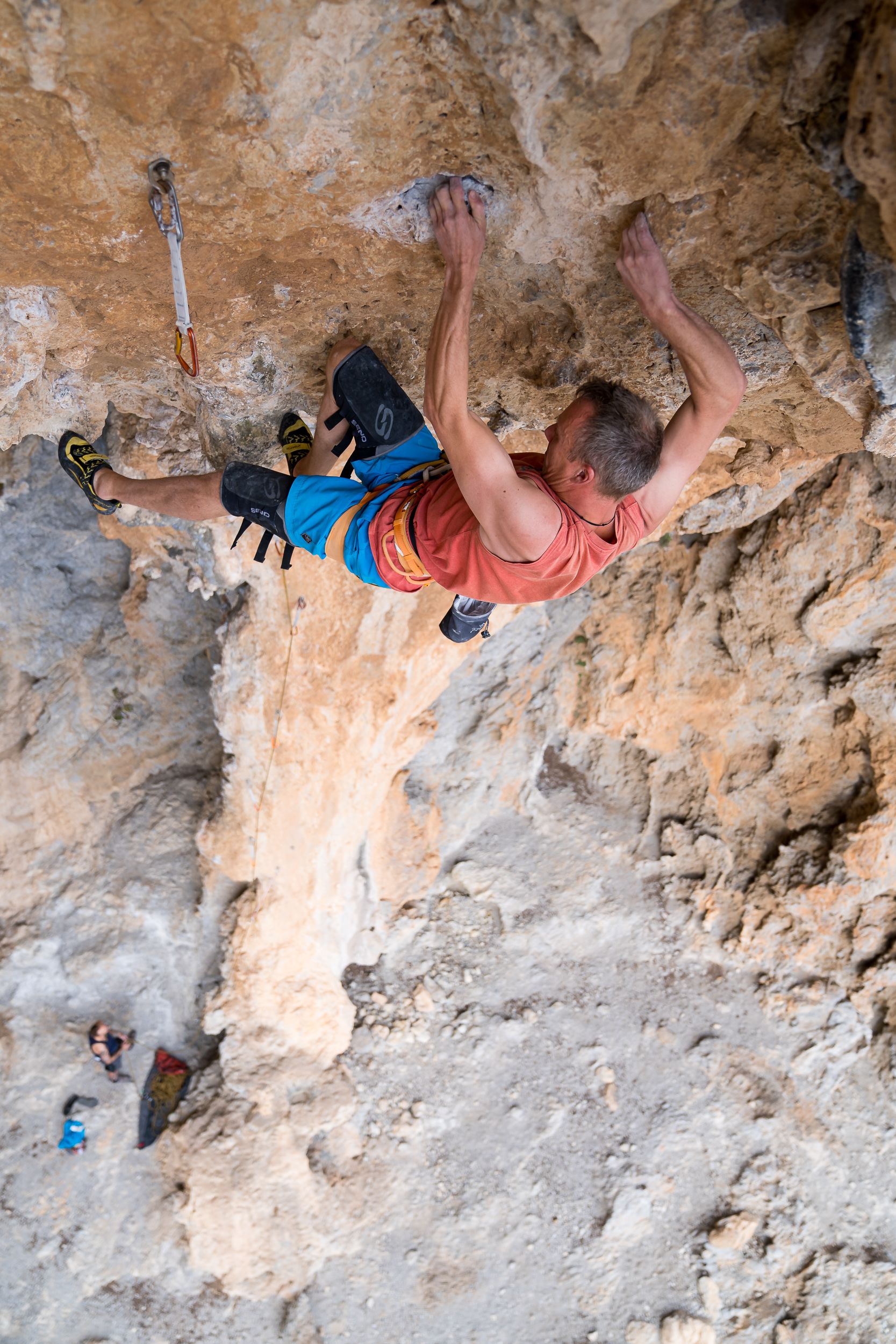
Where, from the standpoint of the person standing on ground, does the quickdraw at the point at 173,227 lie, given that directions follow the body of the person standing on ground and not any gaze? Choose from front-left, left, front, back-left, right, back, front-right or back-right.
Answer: front-right

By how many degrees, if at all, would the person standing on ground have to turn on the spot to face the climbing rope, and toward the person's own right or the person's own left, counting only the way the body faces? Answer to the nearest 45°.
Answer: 0° — they already face it

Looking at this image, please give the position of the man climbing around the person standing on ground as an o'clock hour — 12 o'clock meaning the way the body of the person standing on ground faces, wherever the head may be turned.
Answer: The man climbing is roughly at 1 o'clock from the person standing on ground.

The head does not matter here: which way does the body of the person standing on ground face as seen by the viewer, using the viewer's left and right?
facing the viewer and to the right of the viewer
